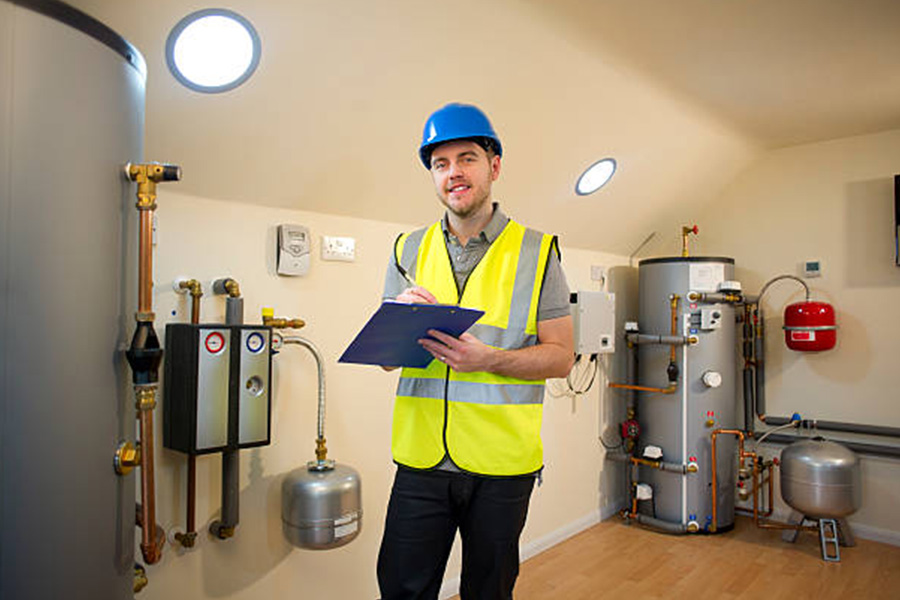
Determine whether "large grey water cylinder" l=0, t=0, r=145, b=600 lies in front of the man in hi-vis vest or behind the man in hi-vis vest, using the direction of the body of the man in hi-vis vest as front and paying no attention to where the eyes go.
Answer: in front

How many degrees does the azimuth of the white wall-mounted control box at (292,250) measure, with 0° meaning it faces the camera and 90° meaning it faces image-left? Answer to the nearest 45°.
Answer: approximately 315°

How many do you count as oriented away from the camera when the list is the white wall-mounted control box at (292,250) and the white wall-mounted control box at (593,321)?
0

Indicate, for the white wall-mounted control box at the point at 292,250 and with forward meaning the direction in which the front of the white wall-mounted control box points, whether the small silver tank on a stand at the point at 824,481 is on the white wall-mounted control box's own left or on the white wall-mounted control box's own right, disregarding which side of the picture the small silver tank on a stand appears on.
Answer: on the white wall-mounted control box's own left

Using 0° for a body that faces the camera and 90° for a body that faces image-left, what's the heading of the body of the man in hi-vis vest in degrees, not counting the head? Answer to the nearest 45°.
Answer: approximately 45°

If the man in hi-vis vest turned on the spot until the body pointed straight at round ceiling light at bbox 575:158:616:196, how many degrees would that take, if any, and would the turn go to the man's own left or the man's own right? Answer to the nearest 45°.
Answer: approximately 135° to the man's own right

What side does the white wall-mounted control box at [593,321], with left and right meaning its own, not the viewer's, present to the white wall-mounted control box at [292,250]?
right

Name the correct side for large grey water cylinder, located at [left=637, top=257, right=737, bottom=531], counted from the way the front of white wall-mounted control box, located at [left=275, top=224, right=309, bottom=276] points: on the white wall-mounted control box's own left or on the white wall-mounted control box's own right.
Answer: on the white wall-mounted control box's own left

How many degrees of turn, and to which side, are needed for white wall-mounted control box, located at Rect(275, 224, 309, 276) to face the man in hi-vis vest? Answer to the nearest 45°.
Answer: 0° — it already faces them

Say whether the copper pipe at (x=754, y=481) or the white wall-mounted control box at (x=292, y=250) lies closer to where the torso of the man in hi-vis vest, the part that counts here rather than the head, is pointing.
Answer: the white wall-mounted control box

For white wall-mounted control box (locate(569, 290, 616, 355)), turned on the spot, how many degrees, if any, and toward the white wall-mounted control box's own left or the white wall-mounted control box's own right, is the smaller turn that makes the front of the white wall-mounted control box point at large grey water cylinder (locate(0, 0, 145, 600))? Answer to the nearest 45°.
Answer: approximately 45° to the white wall-mounted control box's own right

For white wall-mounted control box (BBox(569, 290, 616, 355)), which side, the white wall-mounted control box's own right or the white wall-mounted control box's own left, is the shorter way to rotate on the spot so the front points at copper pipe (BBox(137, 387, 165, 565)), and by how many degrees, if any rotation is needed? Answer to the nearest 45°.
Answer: approximately 45° to the white wall-mounted control box's own right
